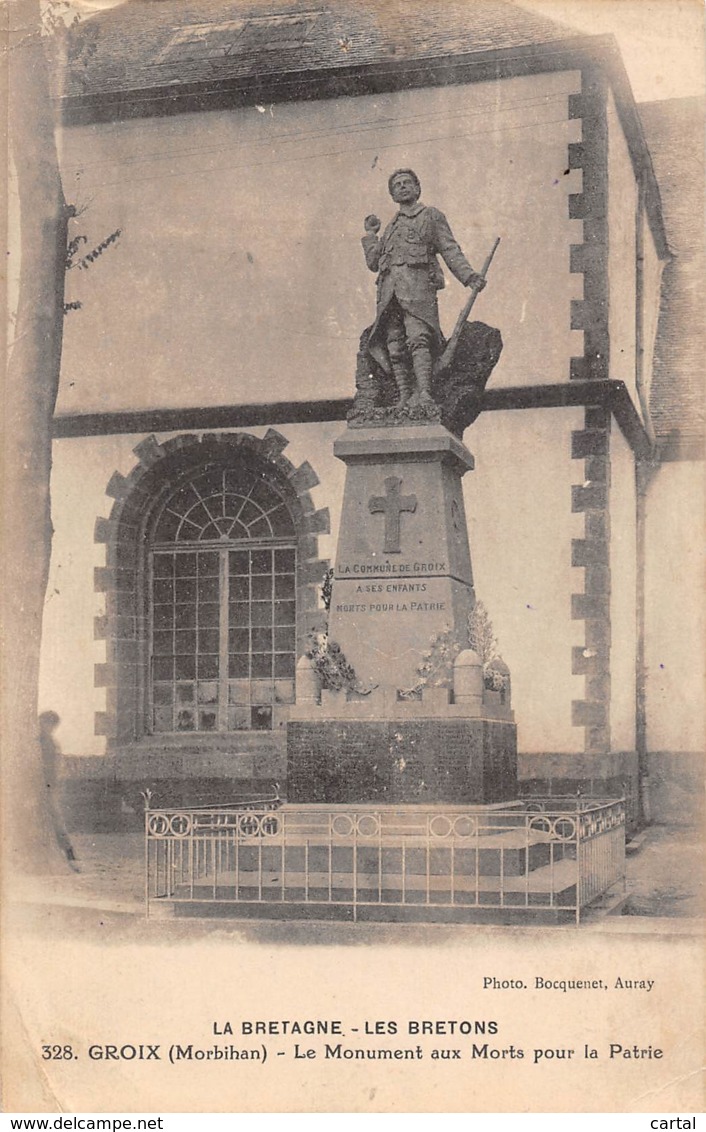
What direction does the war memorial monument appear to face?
toward the camera
